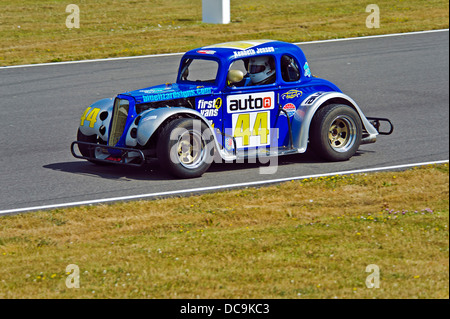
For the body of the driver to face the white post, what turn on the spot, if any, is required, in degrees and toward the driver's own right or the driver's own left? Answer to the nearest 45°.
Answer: approximately 135° to the driver's own right

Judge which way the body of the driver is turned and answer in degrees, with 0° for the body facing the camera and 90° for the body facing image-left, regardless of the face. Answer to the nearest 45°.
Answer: approximately 45°

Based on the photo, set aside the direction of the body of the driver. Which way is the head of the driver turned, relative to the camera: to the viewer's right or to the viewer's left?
to the viewer's left

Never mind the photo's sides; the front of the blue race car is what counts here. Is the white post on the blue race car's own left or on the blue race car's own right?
on the blue race car's own right
